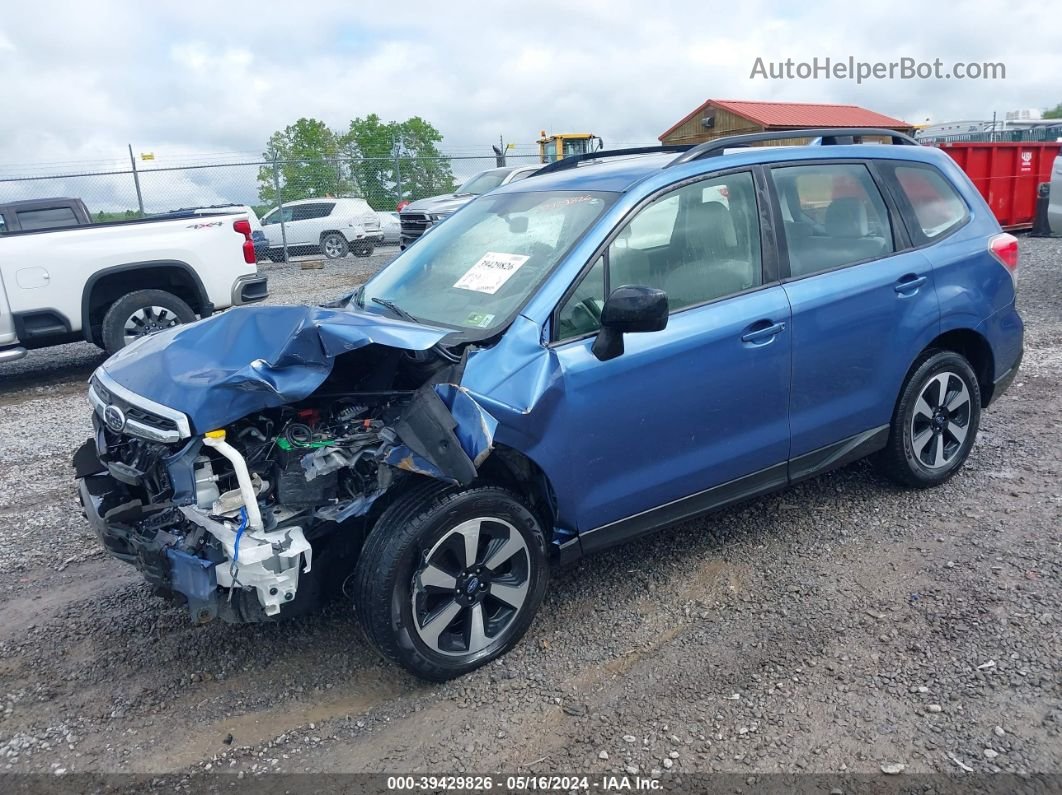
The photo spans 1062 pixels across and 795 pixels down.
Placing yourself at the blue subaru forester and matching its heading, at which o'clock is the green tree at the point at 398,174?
The green tree is roughly at 4 o'clock from the blue subaru forester.

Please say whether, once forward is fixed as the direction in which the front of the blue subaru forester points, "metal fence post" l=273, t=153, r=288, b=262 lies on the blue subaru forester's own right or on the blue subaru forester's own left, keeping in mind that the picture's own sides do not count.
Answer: on the blue subaru forester's own right

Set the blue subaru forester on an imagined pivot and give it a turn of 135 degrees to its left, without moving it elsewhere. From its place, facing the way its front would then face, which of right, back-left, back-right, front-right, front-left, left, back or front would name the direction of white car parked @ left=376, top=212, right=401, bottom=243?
left

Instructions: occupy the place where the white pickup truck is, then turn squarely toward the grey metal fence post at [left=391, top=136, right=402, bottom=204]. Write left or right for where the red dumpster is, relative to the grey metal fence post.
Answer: right

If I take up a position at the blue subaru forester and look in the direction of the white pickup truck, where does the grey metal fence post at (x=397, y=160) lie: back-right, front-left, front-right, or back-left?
front-right

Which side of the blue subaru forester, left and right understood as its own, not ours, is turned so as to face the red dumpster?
back

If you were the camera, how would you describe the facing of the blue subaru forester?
facing the viewer and to the left of the viewer
